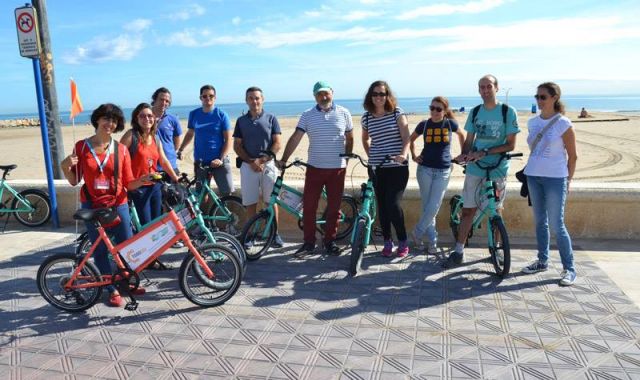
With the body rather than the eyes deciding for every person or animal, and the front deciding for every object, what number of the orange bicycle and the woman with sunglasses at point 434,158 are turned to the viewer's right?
1

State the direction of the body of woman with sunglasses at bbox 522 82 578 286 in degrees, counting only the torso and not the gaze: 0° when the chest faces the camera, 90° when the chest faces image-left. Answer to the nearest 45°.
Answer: approximately 45°

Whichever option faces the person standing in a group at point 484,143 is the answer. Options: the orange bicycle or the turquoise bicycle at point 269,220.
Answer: the orange bicycle

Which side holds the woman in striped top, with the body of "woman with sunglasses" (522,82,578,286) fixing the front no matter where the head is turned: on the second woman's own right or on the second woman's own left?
on the second woman's own right

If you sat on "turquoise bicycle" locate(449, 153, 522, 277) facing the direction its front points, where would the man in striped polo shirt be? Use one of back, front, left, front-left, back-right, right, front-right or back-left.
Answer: back-right

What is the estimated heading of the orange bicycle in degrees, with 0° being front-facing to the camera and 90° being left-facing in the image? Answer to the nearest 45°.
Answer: approximately 270°
